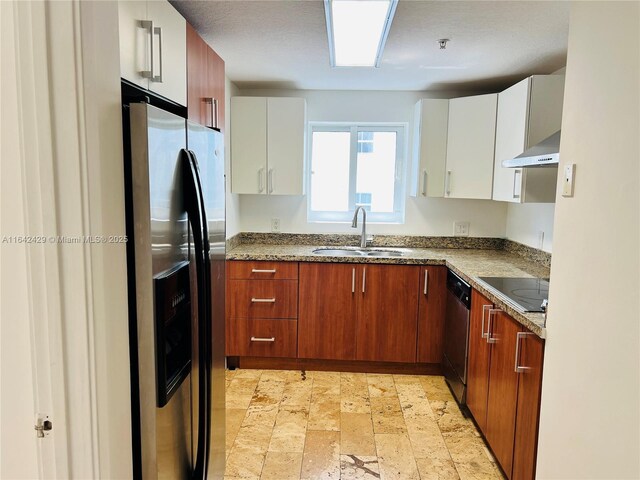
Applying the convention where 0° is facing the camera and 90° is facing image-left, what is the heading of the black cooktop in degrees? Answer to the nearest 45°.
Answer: approximately 45°

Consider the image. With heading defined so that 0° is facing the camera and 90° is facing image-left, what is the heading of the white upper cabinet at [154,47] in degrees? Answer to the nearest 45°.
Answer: approximately 315°

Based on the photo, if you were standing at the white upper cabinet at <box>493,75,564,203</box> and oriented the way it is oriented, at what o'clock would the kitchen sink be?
The kitchen sink is roughly at 2 o'clock from the white upper cabinet.

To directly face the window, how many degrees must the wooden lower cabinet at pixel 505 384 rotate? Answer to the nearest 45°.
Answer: approximately 90° to its right

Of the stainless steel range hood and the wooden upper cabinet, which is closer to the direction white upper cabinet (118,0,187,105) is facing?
the stainless steel range hood
